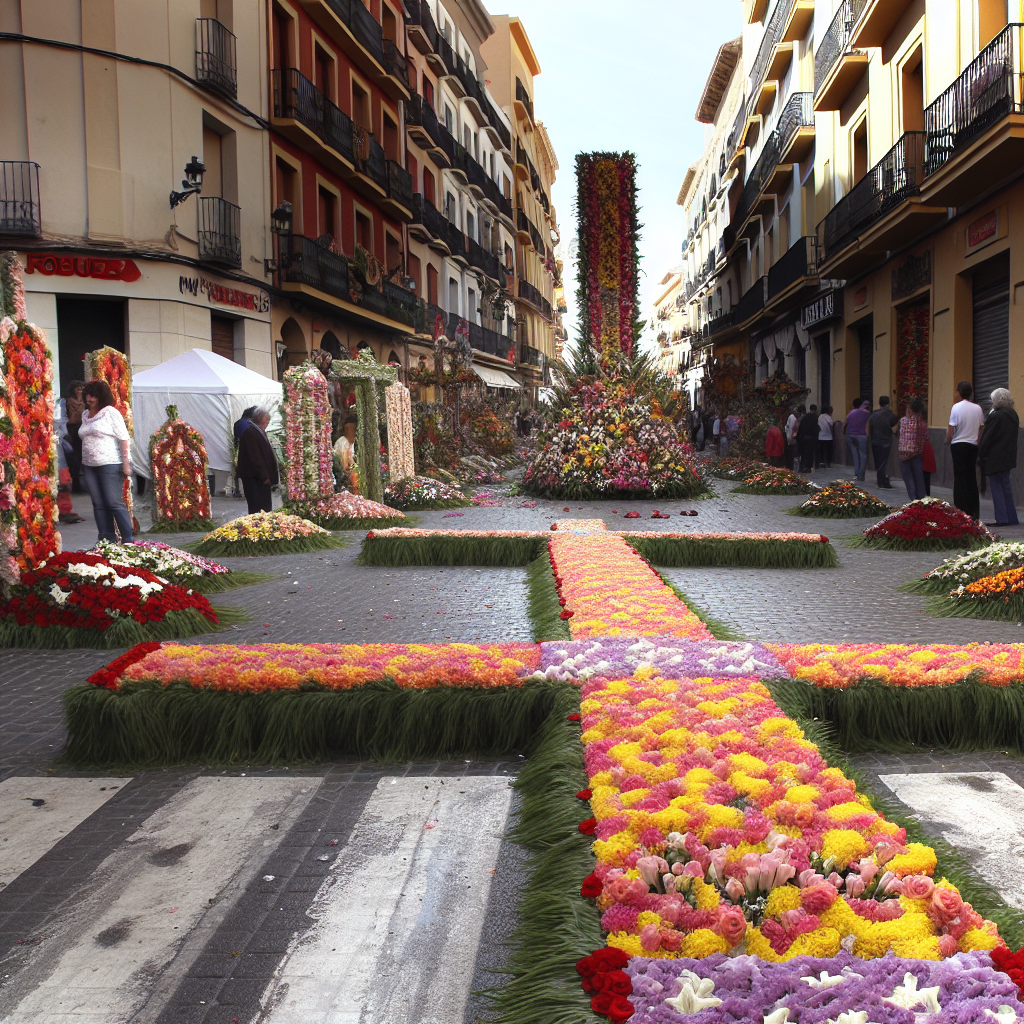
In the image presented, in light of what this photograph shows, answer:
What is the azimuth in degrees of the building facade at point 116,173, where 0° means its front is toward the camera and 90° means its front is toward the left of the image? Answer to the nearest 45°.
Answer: approximately 315°

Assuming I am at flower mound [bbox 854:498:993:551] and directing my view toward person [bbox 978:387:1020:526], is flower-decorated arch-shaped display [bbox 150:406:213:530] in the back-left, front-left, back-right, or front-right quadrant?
back-left

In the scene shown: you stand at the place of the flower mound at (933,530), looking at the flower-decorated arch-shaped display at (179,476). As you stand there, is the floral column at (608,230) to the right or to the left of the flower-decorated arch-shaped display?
right
